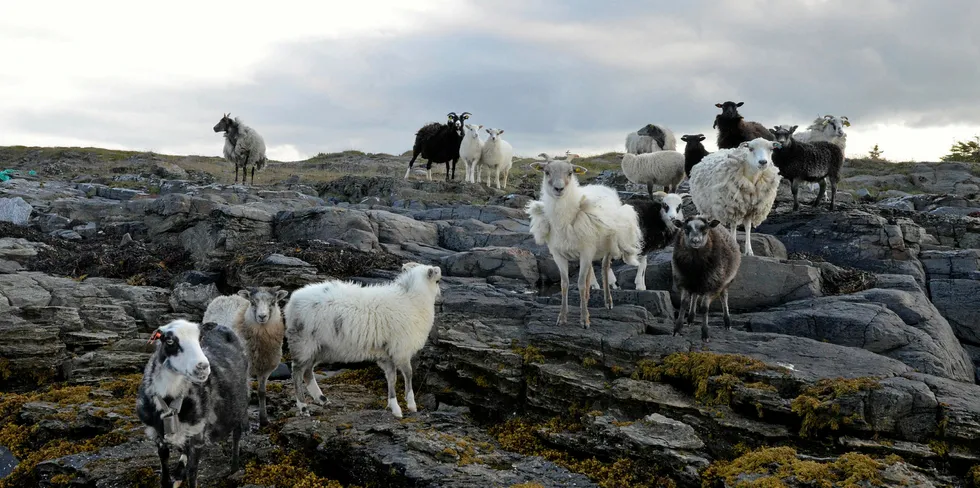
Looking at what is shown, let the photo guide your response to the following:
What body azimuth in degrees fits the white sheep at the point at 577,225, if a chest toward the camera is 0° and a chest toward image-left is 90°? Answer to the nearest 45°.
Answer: approximately 45°

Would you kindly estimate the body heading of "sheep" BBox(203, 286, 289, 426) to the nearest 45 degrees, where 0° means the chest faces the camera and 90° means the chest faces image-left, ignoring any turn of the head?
approximately 315°

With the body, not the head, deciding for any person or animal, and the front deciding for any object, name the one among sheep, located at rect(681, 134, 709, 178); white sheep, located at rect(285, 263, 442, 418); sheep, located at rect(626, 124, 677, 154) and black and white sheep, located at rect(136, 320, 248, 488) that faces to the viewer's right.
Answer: the white sheep

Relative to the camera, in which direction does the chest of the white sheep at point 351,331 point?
to the viewer's right

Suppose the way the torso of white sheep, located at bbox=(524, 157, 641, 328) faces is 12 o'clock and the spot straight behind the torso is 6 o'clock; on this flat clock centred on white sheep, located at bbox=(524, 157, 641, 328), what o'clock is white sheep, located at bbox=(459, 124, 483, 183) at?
white sheep, located at bbox=(459, 124, 483, 183) is roughly at 4 o'clock from white sheep, located at bbox=(524, 157, 641, 328).

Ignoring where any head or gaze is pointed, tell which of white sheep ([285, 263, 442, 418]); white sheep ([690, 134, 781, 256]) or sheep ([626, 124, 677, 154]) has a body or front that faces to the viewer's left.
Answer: the sheep

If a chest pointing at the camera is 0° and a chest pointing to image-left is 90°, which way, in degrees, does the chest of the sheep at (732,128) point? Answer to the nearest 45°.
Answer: approximately 45°

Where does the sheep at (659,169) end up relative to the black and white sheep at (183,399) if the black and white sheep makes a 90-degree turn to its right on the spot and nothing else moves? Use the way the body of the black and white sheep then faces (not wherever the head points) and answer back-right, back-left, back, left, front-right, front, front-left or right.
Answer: right

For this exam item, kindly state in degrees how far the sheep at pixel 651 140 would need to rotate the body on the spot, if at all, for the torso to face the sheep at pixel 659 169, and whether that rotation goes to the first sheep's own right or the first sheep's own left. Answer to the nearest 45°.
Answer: approximately 90° to the first sheep's own left

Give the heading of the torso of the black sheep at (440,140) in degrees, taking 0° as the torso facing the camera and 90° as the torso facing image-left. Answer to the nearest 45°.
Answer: approximately 315°

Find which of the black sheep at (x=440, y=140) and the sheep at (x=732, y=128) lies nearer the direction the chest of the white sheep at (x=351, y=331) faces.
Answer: the sheep
